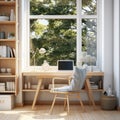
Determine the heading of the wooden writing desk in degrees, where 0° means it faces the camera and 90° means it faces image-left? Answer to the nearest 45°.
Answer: approximately 0°

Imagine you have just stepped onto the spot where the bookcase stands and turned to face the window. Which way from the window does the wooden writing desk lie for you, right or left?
right

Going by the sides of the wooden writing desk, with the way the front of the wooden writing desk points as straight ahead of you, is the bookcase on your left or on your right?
on your right

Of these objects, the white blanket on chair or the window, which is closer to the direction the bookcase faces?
the white blanket on chair

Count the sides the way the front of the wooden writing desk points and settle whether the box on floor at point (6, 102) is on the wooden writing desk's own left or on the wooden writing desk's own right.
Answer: on the wooden writing desk's own right
